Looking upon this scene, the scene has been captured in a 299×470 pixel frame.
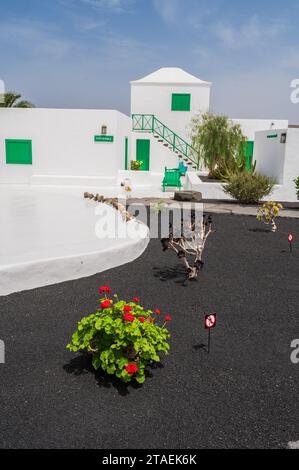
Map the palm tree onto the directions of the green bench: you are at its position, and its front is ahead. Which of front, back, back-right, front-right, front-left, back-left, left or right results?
back-right

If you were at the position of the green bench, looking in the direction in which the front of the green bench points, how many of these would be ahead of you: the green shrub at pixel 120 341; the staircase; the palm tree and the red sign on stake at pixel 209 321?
2

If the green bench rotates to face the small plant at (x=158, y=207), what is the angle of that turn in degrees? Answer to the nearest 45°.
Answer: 0° — it already faces it

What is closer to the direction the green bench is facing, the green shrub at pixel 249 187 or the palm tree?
the green shrub

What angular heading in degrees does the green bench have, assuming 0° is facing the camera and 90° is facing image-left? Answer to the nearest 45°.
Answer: approximately 0°

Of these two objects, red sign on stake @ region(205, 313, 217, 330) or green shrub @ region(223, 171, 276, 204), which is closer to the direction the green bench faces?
the red sign on stake

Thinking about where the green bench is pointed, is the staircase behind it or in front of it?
behind

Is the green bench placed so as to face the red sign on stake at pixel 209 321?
yes

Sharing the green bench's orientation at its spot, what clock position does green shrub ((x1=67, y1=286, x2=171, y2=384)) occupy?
The green shrub is roughly at 12 o'clock from the green bench.

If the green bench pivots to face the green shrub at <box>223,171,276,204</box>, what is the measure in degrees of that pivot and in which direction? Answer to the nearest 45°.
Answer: approximately 45° to its left

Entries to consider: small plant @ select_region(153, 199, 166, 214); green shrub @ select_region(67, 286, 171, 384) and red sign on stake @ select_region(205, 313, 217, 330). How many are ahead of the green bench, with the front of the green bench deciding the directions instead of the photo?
3

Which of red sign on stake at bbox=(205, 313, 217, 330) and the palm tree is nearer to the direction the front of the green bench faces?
the red sign on stake
